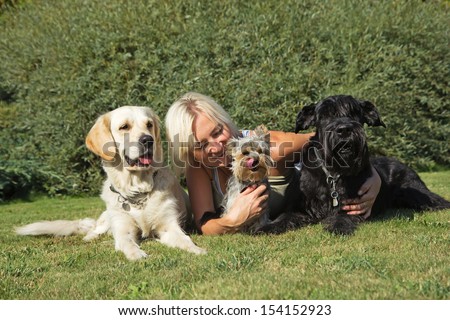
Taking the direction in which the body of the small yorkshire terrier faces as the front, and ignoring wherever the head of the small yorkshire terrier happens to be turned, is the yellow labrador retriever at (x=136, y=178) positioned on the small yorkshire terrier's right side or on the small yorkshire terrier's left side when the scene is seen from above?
on the small yorkshire terrier's right side

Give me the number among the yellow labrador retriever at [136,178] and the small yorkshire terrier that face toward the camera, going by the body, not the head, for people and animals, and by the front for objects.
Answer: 2

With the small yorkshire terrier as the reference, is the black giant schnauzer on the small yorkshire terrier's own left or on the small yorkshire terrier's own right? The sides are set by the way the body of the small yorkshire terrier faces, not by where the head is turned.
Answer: on the small yorkshire terrier's own left

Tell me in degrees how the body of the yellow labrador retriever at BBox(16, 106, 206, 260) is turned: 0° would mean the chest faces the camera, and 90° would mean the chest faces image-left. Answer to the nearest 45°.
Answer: approximately 0°

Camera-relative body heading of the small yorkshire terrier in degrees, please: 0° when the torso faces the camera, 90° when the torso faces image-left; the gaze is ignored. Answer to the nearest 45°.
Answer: approximately 0°
